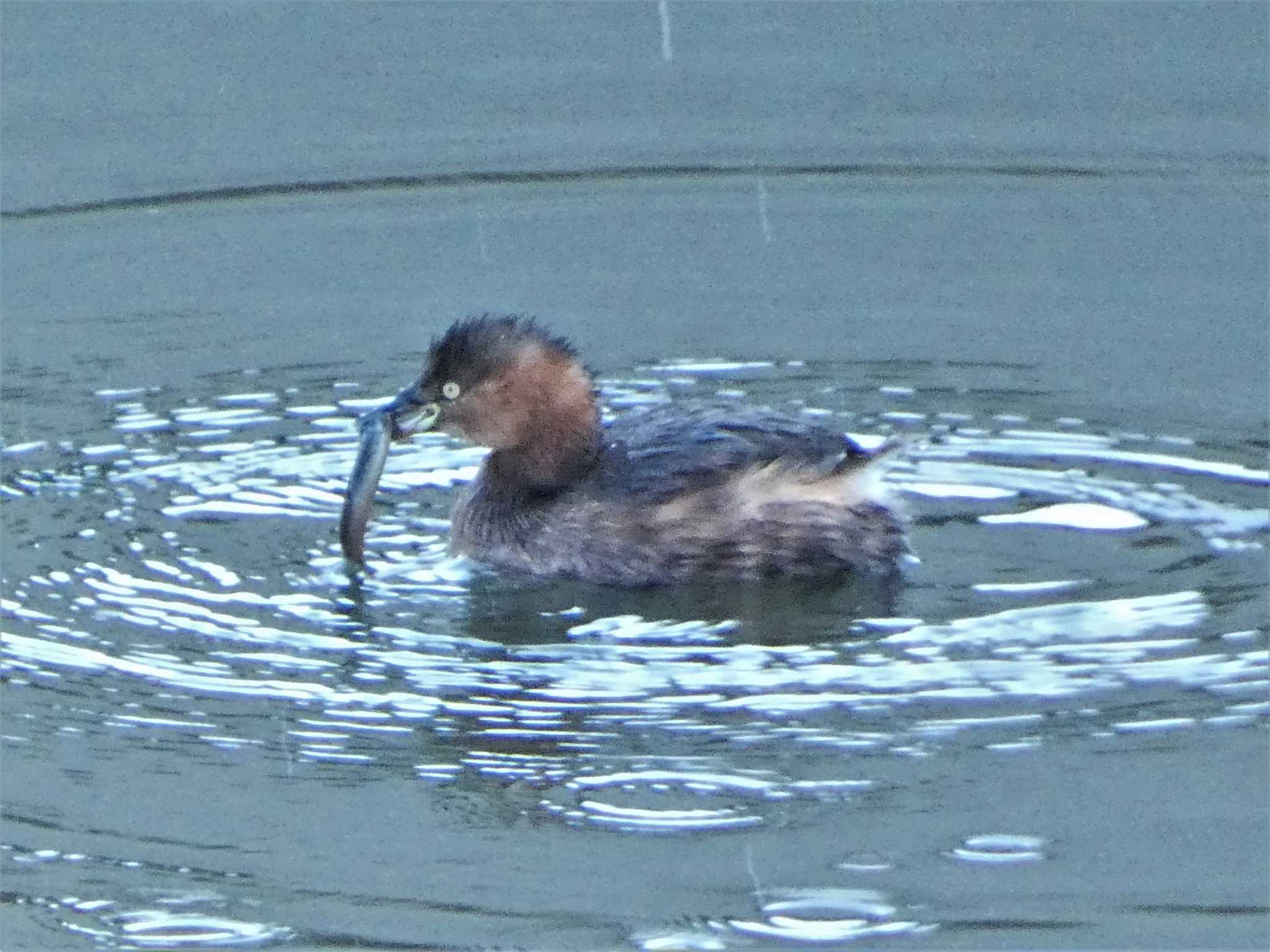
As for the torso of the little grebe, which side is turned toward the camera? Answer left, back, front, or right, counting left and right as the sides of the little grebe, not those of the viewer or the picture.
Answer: left
